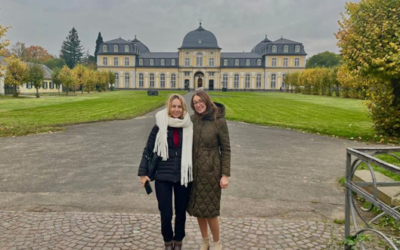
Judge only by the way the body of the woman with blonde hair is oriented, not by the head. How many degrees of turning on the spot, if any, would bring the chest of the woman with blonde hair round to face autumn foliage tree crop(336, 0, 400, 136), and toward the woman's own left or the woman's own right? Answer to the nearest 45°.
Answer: approximately 135° to the woman's own left

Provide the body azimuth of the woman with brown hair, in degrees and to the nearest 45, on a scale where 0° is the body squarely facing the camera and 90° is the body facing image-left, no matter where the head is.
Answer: approximately 45°

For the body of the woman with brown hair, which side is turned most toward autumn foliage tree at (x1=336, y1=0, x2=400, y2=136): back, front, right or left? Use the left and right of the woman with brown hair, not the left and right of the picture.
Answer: back

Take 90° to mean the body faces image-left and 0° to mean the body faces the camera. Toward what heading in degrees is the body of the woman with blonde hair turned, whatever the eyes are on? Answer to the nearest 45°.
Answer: approximately 0°

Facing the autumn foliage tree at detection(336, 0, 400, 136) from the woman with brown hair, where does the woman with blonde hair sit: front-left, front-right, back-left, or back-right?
back-left
